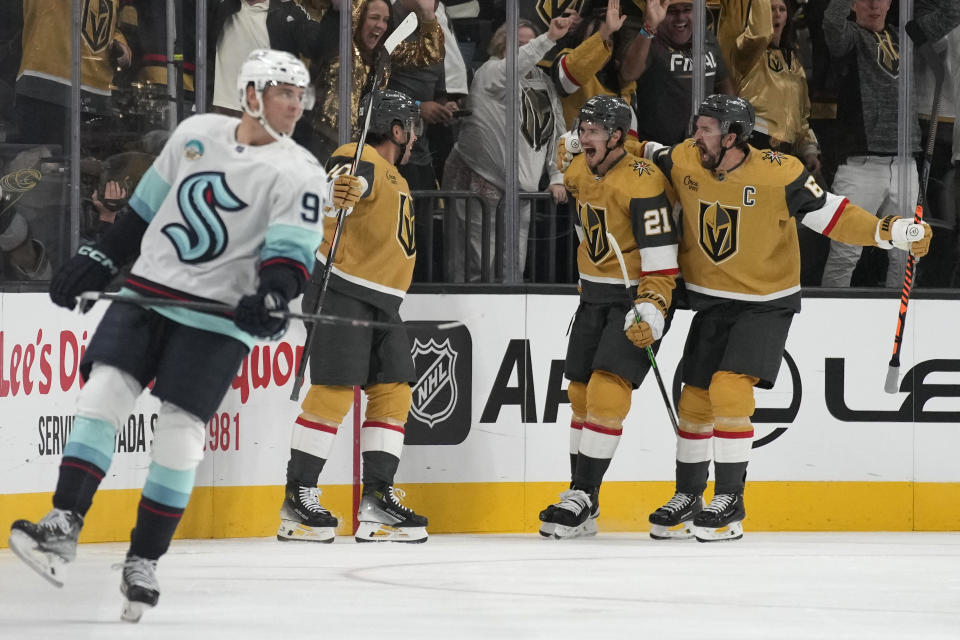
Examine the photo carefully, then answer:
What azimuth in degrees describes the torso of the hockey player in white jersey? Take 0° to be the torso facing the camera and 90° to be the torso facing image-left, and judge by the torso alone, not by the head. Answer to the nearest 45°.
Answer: approximately 0°

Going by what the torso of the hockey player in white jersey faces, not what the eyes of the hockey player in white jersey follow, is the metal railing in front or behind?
behind

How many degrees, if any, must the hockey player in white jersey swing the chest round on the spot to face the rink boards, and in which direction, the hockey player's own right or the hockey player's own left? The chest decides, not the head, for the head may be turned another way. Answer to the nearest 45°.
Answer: approximately 135° to the hockey player's own left
